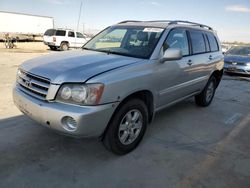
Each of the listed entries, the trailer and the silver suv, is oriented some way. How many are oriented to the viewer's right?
1

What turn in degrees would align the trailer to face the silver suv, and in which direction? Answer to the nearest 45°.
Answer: approximately 90° to its right

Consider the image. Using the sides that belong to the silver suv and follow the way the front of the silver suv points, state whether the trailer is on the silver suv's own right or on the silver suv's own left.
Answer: on the silver suv's own right

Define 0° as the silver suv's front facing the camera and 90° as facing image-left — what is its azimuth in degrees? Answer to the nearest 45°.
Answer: approximately 45°

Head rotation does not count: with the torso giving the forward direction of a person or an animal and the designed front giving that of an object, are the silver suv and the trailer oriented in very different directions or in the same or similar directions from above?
very different directions

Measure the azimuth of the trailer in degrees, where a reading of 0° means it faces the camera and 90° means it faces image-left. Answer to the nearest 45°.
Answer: approximately 270°

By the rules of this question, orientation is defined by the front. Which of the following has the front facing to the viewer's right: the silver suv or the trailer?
the trailer
